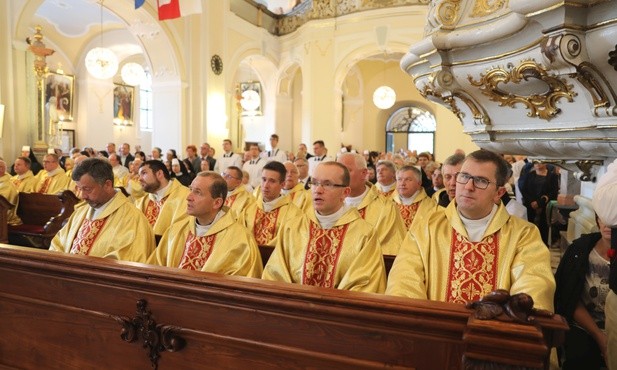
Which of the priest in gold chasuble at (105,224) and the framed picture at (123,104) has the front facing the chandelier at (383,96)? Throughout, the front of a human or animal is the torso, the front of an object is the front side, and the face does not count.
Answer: the framed picture

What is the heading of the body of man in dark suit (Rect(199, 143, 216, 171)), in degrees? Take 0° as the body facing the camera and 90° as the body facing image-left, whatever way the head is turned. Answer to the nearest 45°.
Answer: approximately 45°

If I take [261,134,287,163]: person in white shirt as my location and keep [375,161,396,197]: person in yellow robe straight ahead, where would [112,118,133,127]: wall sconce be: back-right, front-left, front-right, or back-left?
back-right

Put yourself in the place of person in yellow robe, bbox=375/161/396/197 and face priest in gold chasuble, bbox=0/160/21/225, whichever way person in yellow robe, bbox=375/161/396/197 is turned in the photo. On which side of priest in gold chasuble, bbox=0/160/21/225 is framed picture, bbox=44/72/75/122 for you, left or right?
right

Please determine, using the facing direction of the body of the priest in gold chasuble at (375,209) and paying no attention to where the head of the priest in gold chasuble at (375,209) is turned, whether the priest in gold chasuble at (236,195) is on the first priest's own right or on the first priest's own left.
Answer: on the first priest's own right

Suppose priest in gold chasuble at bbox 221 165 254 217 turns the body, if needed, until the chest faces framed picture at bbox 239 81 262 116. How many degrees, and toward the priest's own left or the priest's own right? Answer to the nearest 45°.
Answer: approximately 135° to the priest's own right

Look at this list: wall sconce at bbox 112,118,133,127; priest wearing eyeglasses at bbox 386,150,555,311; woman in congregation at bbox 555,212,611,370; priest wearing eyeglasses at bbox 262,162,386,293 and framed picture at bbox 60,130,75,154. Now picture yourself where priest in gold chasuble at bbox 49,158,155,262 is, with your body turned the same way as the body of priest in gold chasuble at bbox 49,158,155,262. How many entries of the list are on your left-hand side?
3

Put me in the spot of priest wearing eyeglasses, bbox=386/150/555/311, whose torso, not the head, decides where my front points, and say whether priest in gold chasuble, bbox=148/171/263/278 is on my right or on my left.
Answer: on my right

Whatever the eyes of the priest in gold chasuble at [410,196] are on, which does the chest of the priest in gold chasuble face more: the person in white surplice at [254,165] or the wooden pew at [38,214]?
the wooden pew

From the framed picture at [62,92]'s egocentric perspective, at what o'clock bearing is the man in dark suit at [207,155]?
The man in dark suit is roughly at 1 o'clock from the framed picture.
